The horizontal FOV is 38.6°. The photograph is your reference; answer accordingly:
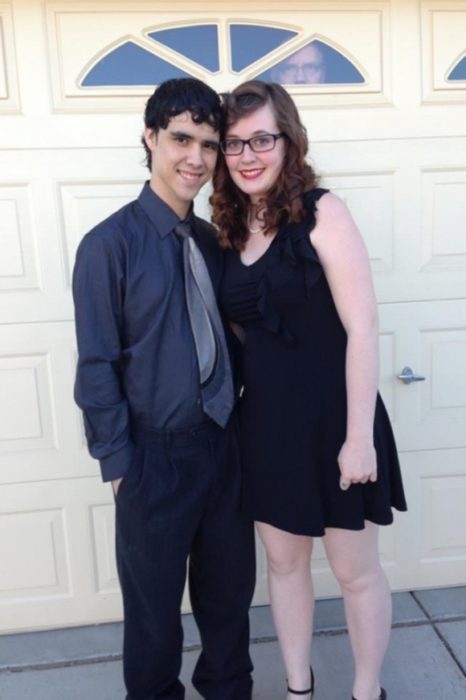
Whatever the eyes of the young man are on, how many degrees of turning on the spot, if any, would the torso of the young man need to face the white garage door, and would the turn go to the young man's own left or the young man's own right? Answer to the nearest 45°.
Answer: approximately 135° to the young man's own left

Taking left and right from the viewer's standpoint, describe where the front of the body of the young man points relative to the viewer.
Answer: facing the viewer and to the right of the viewer

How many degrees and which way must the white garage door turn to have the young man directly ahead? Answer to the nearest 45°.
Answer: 0° — it already faces them

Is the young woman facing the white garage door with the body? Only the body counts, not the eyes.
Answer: no

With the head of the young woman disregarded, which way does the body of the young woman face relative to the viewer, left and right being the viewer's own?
facing the viewer and to the left of the viewer

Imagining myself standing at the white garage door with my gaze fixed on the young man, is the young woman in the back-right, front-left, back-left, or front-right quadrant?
front-left

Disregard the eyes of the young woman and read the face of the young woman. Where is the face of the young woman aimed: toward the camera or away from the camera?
toward the camera

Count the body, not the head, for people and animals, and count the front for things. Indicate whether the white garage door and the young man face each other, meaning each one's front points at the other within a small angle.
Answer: no

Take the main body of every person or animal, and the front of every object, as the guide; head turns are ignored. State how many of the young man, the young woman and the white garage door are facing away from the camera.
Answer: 0

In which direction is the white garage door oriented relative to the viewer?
toward the camera

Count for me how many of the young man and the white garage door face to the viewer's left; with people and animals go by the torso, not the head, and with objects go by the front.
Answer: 0
